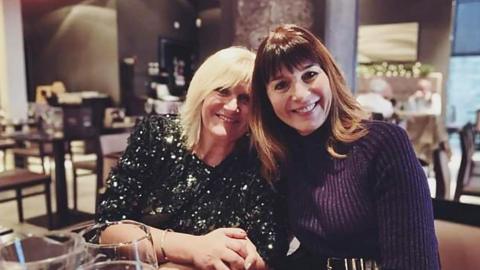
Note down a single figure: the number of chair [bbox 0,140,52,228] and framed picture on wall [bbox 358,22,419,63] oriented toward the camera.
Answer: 1

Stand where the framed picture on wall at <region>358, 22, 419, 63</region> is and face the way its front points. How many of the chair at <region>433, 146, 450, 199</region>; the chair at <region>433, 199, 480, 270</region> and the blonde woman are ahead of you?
3

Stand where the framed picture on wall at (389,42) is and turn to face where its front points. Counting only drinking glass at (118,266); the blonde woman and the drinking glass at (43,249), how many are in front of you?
3

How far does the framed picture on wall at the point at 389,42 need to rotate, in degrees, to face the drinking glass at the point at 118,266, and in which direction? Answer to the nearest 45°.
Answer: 0° — it already faces it

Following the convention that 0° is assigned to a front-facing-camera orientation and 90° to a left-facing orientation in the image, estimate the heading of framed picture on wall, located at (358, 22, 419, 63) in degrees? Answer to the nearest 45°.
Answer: approximately 0°
